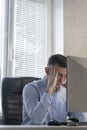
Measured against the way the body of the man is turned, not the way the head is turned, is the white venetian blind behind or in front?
behind

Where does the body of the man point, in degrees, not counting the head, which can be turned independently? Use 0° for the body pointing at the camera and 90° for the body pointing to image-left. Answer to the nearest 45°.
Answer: approximately 315°
